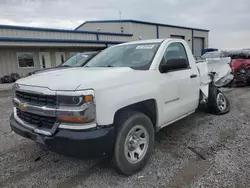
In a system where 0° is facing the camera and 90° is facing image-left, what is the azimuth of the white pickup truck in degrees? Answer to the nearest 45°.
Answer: approximately 45°

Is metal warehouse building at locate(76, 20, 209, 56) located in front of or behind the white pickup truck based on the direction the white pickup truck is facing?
behind

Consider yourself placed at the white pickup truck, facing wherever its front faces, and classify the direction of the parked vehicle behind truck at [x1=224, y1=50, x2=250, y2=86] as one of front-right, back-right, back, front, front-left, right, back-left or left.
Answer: back

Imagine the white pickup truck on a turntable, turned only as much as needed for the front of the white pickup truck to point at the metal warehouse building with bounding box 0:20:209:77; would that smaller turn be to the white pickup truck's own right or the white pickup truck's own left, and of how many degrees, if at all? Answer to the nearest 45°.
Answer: approximately 135° to the white pickup truck's own right
